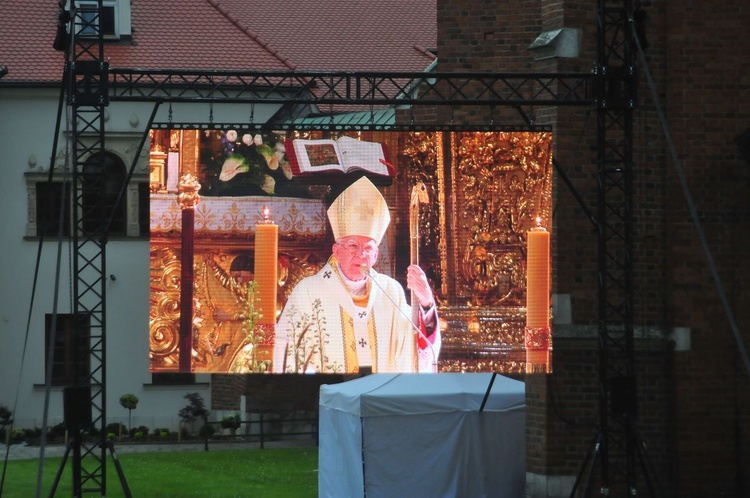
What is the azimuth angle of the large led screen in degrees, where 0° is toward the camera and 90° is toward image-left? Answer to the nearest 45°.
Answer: approximately 0°

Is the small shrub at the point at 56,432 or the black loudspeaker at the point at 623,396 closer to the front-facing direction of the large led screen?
the black loudspeaker

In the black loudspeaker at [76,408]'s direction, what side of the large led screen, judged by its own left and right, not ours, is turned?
right

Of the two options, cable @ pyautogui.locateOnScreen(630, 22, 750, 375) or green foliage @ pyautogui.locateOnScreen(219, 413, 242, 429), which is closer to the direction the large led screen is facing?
the cable

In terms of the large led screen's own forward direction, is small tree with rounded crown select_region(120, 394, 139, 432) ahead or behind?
behind

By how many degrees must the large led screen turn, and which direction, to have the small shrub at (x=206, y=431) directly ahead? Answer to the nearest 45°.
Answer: approximately 180°

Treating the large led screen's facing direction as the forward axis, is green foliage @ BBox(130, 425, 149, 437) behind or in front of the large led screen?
behind

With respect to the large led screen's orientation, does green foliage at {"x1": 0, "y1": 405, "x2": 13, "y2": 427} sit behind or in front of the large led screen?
behind

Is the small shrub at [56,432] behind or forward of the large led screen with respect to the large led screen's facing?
behind

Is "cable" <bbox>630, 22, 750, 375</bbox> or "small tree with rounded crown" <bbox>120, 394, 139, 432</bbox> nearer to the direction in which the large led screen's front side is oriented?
the cable
